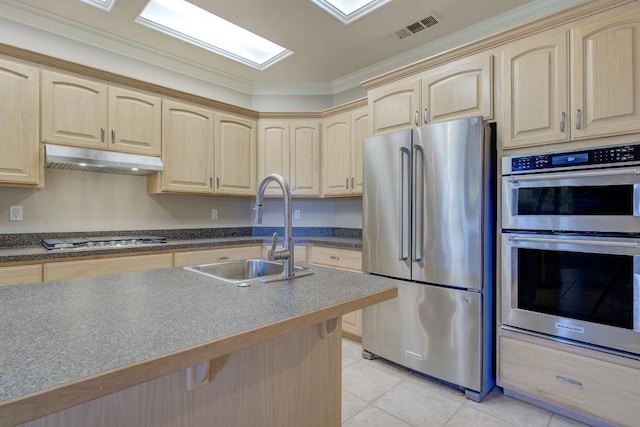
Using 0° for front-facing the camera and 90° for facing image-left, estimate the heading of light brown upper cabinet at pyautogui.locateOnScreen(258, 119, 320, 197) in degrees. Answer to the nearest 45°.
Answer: approximately 0°

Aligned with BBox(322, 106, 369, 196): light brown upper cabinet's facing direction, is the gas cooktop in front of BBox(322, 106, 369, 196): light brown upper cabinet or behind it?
in front

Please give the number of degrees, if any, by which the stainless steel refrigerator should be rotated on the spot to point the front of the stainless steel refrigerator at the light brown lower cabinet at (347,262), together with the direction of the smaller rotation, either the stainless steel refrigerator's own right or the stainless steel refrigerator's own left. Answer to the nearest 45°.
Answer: approximately 90° to the stainless steel refrigerator's own right

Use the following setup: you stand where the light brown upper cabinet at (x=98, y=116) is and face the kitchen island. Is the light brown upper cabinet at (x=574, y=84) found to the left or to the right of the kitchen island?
left

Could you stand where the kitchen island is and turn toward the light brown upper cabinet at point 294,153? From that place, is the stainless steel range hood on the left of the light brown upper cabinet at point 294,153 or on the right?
left

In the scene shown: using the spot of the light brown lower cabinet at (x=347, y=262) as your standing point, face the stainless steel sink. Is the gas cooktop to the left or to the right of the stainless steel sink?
right

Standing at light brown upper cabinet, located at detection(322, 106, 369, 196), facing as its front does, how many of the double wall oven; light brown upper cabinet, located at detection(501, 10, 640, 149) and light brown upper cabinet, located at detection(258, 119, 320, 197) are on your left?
2

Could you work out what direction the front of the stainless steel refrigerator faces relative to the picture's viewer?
facing the viewer and to the left of the viewer

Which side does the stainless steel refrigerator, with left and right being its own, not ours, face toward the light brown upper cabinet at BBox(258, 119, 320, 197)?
right

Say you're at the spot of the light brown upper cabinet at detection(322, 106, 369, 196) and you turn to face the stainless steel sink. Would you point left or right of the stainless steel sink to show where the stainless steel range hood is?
right
